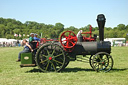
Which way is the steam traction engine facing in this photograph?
to the viewer's right
